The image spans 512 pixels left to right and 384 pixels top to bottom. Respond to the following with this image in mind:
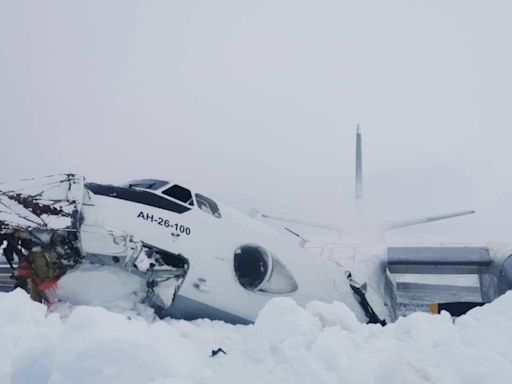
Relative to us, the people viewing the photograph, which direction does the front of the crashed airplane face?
facing the viewer and to the left of the viewer
